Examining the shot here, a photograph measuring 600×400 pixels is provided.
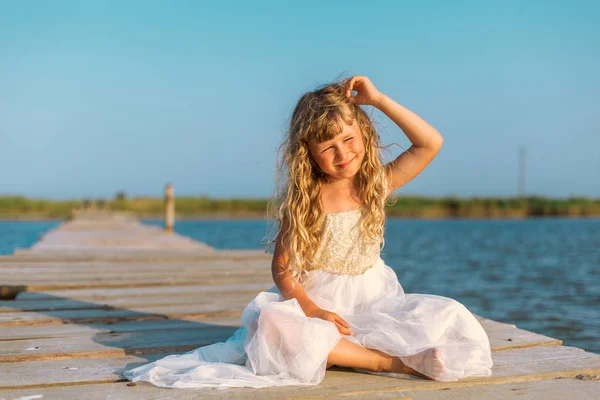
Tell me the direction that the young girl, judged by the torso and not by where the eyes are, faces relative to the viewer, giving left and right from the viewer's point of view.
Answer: facing the viewer and to the right of the viewer
